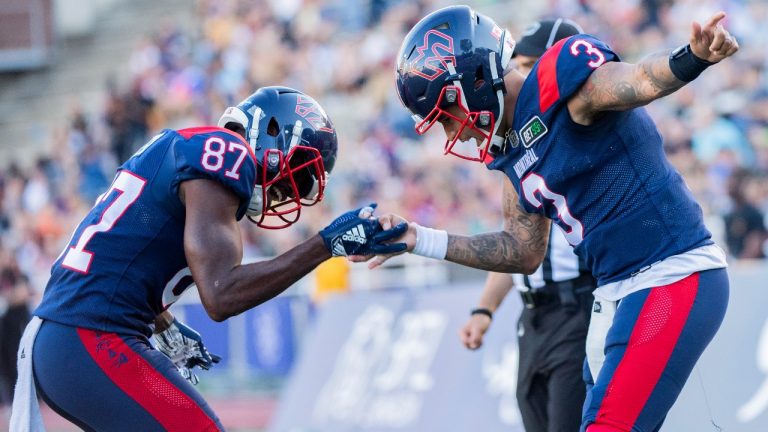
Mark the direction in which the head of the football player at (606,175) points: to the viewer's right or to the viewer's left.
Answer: to the viewer's left

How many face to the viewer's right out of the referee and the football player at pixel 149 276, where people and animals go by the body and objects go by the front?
1

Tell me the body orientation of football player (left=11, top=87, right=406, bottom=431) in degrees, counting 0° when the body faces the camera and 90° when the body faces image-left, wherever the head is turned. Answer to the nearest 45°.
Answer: approximately 270°

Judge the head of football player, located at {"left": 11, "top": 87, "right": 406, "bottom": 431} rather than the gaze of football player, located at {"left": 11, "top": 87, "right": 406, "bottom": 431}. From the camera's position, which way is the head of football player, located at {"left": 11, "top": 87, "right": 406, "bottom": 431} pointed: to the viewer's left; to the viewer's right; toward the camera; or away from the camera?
to the viewer's right

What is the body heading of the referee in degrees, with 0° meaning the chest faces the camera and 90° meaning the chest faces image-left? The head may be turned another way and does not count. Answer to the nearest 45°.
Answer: approximately 45°

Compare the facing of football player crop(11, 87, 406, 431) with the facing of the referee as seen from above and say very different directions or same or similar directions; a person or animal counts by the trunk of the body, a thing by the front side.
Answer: very different directions

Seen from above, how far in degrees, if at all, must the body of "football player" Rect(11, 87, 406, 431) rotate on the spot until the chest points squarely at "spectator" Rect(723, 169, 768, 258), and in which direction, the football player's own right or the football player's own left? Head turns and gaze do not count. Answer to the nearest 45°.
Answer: approximately 45° to the football player's own left

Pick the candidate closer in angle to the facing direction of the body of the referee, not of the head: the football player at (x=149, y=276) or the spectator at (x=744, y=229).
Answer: the football player

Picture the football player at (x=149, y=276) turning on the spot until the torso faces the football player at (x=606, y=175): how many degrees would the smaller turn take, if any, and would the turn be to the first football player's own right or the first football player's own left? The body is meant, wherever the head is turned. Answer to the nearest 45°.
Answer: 0° — they already face them
